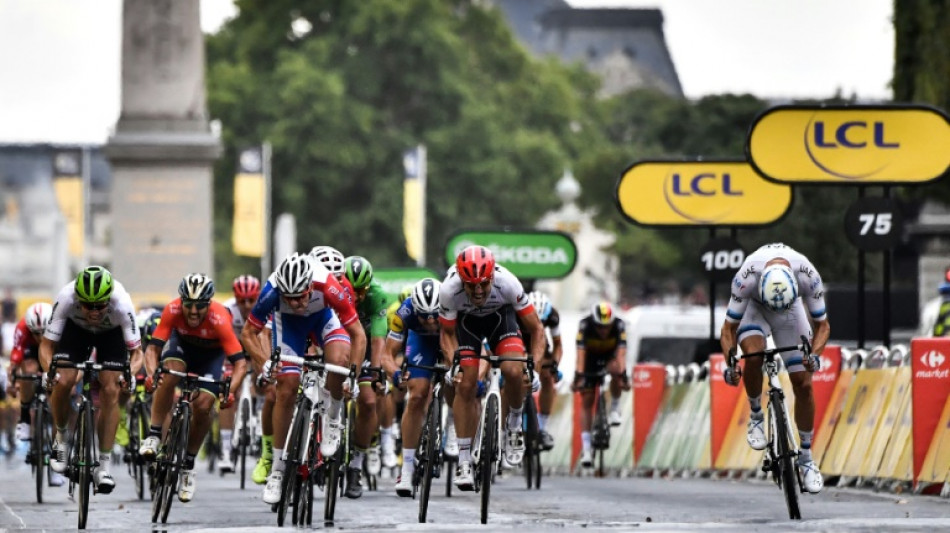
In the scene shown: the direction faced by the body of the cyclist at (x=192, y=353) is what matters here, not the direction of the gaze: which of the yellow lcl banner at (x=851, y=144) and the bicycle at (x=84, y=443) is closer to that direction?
the bicycle

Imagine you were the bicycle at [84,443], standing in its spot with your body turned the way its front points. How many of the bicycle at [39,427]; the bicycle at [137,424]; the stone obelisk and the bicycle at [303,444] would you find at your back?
3

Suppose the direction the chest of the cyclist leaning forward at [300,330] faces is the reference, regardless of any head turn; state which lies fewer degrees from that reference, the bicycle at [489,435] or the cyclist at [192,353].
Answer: the bicycle

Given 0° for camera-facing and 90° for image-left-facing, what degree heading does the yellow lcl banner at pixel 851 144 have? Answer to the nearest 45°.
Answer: approximately 0°

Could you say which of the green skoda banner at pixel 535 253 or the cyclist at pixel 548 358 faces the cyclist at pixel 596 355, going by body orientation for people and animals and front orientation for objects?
the green skoda banner
